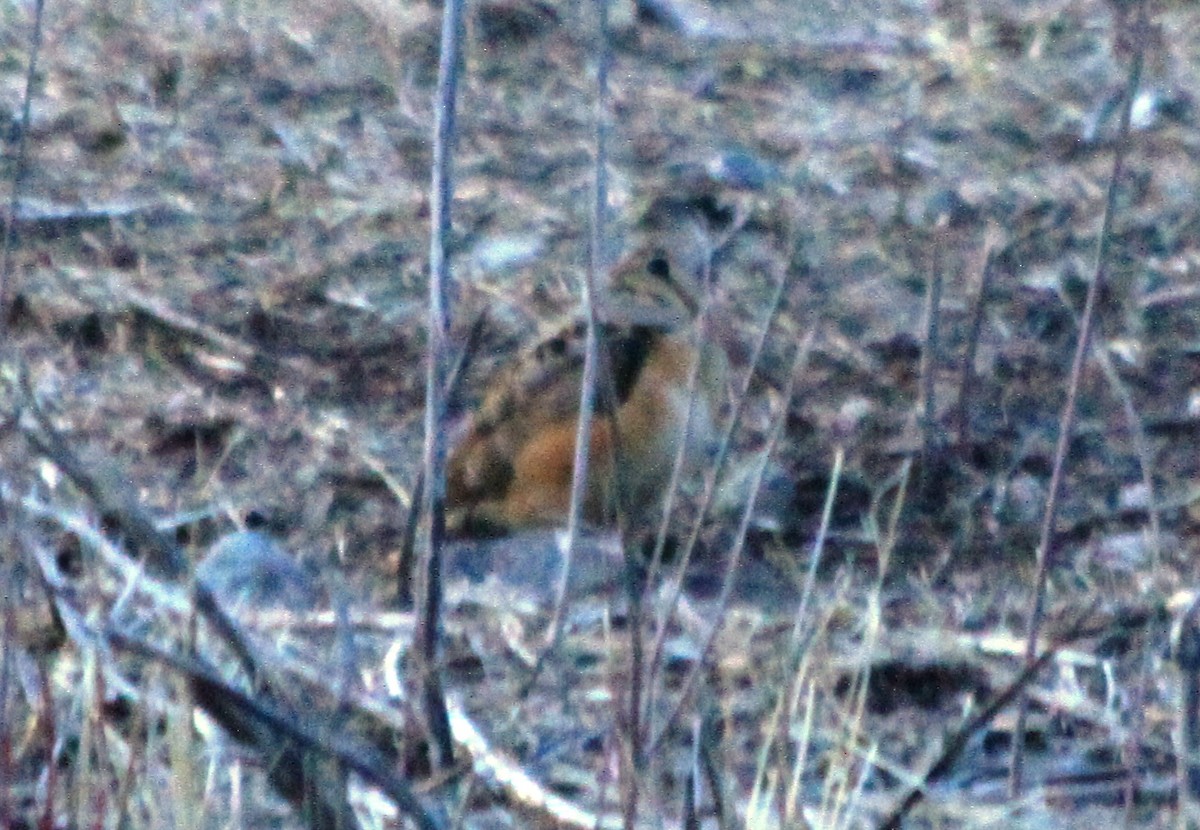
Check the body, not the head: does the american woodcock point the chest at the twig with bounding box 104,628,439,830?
no

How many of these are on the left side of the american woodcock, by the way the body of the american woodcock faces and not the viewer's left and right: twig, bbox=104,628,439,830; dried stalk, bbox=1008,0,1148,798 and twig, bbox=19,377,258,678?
0

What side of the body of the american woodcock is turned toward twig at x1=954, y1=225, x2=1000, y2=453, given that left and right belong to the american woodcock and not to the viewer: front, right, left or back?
front

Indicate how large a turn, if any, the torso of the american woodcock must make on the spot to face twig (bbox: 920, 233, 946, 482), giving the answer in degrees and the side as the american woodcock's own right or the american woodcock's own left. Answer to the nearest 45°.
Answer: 0° — it already faces it

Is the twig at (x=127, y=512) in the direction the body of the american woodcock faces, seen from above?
no

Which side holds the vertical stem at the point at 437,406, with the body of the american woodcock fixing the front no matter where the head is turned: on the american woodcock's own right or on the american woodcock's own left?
on the american woodcock's own right

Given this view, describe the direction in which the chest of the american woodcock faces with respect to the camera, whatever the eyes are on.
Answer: to the viewer's right
